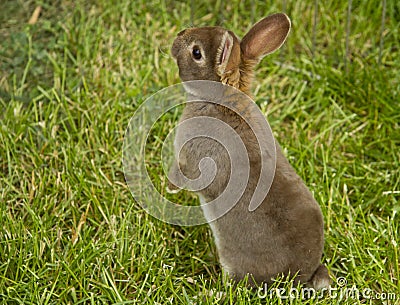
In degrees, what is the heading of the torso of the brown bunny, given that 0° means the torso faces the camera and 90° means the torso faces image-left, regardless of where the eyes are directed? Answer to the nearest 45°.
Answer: approximately 90°
